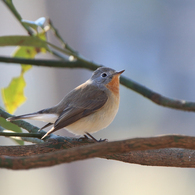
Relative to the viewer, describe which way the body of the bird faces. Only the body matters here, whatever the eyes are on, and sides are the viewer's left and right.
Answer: facing to the right of the viewer
